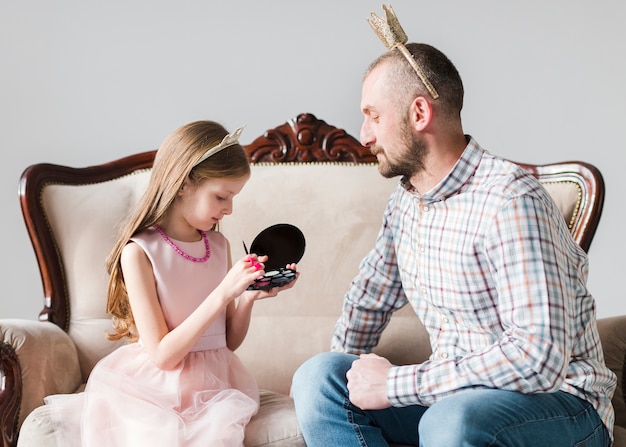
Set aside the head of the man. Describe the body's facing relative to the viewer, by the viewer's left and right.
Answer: facing the viewer and to the left of the viewer

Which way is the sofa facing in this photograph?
toward the camera

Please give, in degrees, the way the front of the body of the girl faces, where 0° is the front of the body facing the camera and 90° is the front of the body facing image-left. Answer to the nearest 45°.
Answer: approximately 315°

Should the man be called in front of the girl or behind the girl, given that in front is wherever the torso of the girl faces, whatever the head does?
in front

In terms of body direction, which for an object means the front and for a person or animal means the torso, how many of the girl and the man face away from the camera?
0

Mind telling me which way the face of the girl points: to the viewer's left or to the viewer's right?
to the viewer's right

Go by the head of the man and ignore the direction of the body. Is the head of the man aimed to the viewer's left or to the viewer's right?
to the viewer's left
